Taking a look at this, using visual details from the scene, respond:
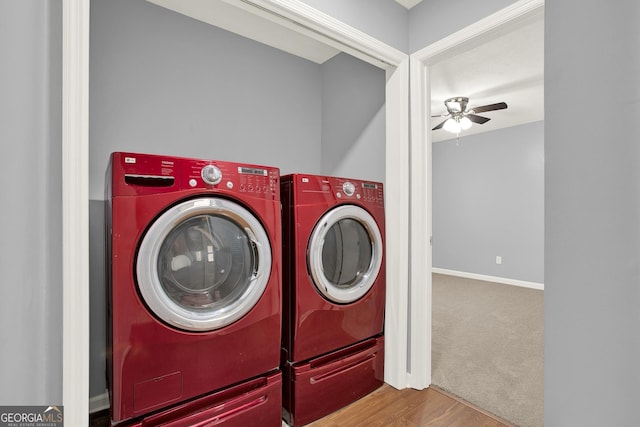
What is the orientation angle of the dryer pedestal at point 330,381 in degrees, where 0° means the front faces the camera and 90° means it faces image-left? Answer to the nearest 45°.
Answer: approximately 315°

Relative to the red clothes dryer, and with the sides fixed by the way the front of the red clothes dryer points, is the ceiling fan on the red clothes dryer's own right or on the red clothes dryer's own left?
on the red clothes dryer's own left

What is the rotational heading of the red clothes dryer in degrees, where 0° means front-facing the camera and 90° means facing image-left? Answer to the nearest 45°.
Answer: approximately 315°

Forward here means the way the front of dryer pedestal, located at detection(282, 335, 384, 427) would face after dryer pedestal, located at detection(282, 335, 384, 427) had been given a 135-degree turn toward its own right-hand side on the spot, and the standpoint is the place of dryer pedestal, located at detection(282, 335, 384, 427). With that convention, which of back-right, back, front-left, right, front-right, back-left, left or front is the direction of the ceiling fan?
back-right

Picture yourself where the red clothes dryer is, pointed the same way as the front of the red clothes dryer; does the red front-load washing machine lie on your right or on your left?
on your right
